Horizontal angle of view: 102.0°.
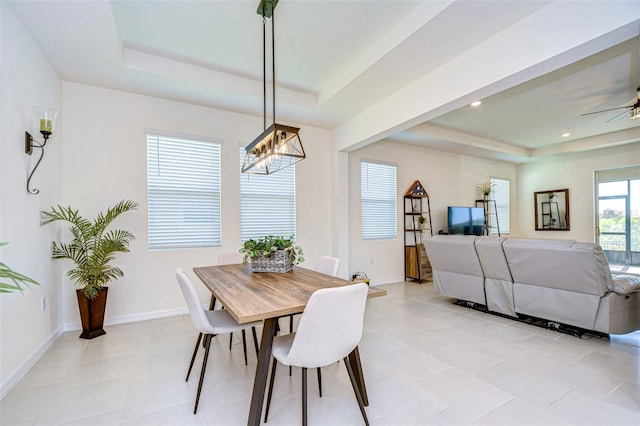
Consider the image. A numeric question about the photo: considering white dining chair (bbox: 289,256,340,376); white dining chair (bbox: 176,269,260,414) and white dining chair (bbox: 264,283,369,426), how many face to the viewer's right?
1

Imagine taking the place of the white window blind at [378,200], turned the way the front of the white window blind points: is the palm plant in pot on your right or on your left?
on your right

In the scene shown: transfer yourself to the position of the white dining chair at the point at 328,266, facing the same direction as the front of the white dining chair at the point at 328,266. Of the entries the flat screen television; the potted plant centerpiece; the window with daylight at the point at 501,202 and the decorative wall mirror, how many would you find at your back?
3

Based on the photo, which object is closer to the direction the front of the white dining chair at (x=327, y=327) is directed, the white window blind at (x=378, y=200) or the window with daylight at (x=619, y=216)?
the white window blind

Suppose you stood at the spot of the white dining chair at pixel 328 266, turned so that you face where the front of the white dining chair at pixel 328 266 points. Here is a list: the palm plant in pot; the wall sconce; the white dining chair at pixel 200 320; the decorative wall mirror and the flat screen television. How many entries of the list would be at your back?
2

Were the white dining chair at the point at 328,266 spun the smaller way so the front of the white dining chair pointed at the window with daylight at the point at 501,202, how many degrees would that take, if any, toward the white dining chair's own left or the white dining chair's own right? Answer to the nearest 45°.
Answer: approximately 180°

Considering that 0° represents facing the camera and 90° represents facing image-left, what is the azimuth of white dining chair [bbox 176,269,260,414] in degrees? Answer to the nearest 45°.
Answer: approximately 270°

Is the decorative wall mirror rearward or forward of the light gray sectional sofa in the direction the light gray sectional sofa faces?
forward

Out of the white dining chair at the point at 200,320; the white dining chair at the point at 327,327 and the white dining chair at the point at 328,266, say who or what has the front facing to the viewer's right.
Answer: the white dining chair at the point at 200,320

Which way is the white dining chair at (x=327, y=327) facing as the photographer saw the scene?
facing away from the viewer and to the left of the viewer

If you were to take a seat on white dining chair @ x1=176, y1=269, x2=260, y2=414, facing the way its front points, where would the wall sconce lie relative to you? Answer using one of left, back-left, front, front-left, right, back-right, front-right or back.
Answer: back-left

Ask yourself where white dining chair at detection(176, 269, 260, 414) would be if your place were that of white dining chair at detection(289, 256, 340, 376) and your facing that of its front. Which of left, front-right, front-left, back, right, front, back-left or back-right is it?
front

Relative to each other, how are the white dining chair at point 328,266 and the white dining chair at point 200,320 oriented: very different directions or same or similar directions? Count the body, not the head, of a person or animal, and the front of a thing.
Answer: very different directions

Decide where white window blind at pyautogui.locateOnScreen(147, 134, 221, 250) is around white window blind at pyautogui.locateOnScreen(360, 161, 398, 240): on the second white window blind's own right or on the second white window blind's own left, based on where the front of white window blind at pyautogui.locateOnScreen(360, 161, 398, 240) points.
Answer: on the second white window blind's own right
